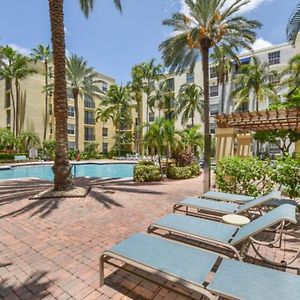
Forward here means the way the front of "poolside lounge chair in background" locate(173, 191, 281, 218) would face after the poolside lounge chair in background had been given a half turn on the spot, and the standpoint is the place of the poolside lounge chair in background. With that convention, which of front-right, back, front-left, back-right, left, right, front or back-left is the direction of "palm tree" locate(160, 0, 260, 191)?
left

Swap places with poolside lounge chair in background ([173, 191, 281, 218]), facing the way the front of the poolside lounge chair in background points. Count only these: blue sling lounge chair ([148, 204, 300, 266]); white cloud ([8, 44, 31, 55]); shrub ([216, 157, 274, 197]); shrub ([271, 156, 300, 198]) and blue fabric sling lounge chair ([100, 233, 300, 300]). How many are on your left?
2

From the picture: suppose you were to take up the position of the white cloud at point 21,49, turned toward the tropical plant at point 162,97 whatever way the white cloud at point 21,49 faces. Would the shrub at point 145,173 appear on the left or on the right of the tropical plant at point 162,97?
right

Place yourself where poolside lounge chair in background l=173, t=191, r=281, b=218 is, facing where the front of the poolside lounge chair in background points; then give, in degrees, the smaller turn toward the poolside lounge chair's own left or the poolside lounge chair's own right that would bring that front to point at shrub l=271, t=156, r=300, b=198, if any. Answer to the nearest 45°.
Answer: approximately 135° to the poolside lounge chair's own right

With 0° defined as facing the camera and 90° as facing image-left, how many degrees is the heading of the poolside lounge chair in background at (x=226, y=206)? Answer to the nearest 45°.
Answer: approximately 90°

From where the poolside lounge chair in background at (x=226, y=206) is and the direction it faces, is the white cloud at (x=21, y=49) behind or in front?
in front

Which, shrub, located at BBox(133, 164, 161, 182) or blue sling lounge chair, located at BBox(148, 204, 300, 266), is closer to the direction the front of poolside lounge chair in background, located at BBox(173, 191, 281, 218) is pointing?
the shrub

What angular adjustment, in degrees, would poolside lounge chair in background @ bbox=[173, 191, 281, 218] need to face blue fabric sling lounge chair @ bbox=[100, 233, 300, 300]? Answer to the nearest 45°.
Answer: approximately 90° to its left

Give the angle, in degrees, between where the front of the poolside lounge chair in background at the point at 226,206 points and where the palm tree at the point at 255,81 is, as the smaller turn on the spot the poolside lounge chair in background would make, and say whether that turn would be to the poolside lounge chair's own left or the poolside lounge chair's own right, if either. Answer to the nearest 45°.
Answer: approximately 90° to the poolside lounge chair's own right

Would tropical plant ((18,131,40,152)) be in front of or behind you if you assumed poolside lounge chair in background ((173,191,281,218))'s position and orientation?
in front

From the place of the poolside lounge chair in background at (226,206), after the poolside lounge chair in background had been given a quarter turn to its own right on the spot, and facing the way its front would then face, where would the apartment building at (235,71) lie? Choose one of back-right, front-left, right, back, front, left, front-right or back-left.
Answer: front

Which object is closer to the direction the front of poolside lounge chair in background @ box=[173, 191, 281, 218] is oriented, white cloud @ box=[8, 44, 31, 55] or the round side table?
the white cloud
